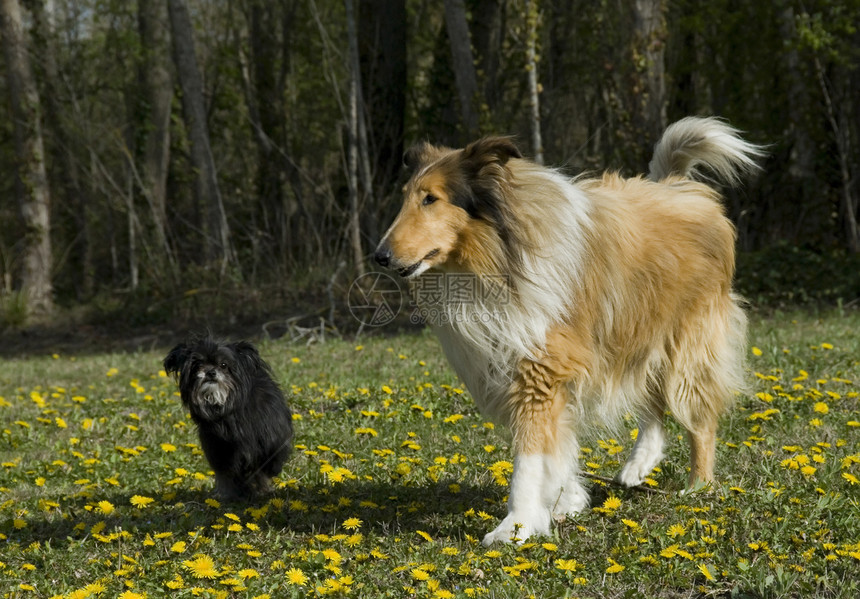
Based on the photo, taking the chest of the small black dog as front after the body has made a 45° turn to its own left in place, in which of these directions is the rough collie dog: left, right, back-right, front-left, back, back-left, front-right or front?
front-left

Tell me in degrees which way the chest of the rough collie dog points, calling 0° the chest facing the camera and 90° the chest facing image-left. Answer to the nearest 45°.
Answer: approximately 45°

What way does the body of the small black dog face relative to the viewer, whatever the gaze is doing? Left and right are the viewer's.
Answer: facing the viewer and to the left of the viewer

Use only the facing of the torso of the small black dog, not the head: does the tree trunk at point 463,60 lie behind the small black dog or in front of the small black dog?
behind

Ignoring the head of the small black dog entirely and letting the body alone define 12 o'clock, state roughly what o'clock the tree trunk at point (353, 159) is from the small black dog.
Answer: The tree trunk is roughly at 5 o'clock from the small black dog.

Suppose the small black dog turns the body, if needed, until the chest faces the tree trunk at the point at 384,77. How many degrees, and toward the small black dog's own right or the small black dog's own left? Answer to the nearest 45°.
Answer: approximately 135° to the small black dog's own right

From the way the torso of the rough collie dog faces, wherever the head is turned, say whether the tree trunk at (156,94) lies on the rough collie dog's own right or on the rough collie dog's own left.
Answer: on the rough collie dog's own right

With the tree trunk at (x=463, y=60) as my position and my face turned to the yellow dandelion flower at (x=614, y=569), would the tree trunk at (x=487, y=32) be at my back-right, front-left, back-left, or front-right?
back-left

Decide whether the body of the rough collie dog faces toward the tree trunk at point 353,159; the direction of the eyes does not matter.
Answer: no

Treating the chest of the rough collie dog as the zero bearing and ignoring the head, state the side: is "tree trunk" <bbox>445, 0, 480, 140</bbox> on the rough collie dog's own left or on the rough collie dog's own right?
on the rough collie dog's own right

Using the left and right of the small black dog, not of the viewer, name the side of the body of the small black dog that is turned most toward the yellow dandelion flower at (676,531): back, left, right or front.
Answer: left

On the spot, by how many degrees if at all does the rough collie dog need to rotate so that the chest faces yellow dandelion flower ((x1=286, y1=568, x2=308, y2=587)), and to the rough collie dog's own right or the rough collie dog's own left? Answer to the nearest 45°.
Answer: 0° — it already faces it

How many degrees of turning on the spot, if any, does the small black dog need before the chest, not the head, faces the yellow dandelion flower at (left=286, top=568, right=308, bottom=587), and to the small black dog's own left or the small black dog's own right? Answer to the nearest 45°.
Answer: approximately 45° to the small black dog's own left

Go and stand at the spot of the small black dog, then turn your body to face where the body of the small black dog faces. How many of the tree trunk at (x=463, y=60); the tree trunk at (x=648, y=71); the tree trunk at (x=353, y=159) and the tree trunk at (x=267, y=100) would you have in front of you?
0
